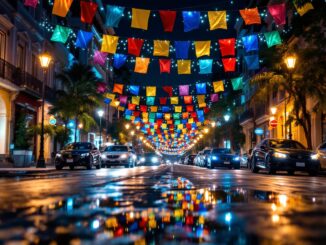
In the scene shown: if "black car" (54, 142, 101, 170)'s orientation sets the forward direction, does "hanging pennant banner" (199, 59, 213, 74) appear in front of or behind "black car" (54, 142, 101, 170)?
behind

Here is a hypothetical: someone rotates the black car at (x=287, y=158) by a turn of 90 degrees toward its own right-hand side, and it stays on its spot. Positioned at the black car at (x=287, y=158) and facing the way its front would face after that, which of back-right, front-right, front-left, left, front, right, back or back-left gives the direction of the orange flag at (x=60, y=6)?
front-right

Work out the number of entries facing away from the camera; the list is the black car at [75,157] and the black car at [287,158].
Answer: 0

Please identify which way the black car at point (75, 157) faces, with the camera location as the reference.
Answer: facing the viewer and to the left of the viewer

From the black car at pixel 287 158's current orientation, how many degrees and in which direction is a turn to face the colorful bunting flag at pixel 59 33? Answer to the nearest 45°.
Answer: approximately 135° to its right

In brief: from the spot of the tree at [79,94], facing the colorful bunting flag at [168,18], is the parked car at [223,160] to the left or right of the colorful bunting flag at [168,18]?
left

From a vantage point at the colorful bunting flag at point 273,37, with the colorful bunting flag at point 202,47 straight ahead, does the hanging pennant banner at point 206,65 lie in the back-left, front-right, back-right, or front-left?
front-right

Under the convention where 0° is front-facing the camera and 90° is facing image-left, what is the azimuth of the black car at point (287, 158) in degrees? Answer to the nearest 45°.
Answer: approximately 315°

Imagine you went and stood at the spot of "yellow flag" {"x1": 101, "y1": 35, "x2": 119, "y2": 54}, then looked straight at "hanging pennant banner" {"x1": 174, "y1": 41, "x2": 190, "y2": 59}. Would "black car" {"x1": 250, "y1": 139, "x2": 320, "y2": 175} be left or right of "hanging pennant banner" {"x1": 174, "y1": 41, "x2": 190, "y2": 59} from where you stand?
right
